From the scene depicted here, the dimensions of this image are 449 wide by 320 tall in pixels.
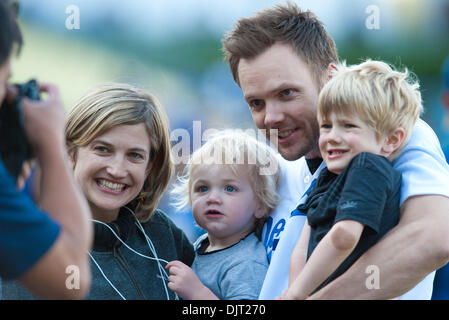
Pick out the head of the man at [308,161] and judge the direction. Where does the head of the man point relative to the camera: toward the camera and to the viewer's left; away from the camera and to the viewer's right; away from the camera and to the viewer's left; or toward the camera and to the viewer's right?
toward the camera and to the viewer's left

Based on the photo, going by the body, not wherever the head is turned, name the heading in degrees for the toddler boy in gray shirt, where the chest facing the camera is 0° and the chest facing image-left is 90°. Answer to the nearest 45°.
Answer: approximately 45°

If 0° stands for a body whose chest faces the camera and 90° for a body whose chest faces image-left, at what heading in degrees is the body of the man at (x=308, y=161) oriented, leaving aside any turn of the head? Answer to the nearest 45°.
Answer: approximately 45°

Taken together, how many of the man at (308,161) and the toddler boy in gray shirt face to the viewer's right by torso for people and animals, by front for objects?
0
